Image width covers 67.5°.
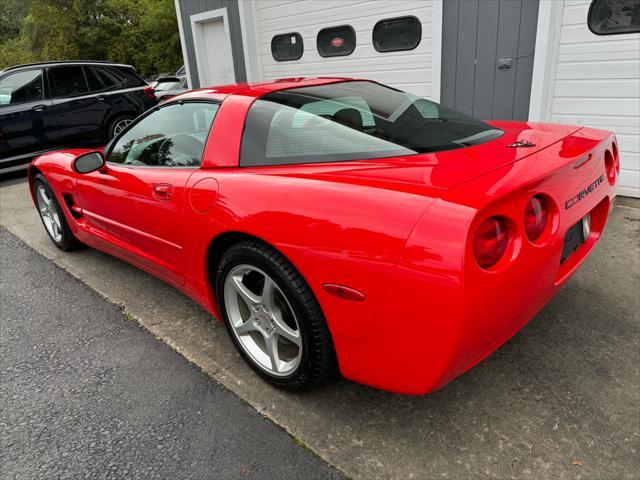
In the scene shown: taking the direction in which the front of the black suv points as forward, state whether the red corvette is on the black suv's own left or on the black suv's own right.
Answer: on the black suv's own left

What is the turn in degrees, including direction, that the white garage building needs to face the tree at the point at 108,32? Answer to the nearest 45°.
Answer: approximately 90° to its right

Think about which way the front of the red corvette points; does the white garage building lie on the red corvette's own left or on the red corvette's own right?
on the red corvette's own right

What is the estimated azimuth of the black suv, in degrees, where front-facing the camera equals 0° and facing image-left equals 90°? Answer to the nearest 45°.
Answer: approximately 45°

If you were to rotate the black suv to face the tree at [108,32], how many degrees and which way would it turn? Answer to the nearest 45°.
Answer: approximately 135° to its right

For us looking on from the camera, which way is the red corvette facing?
facing away from the viewer and to the left of the viewer
